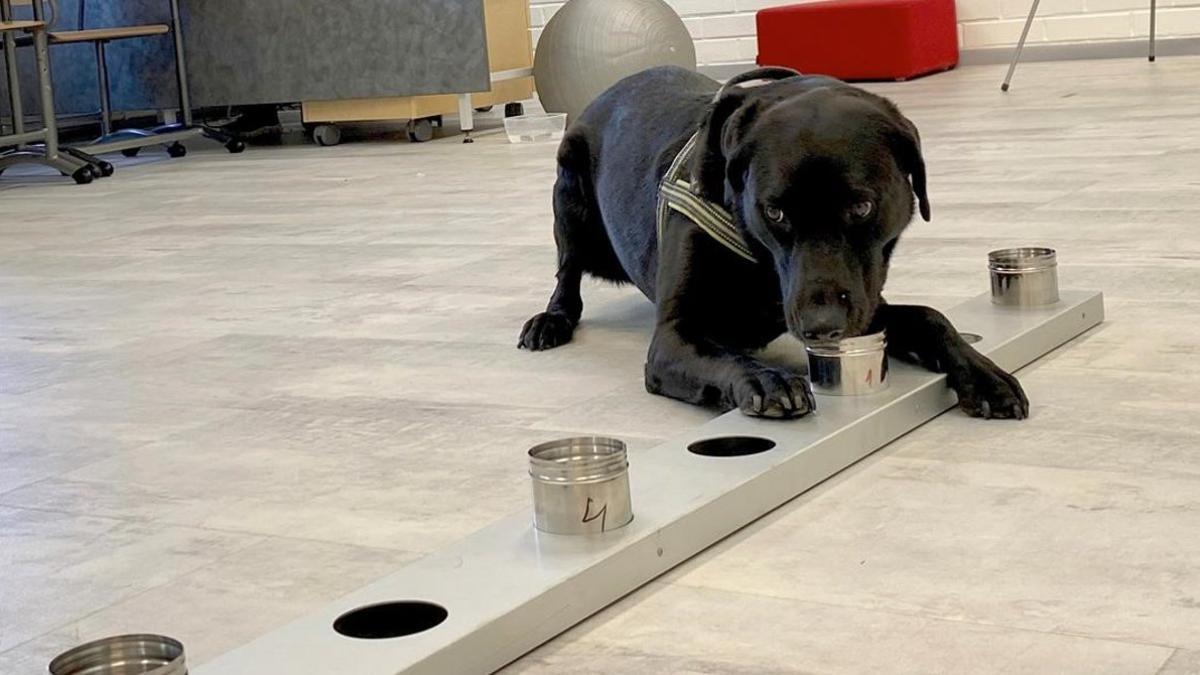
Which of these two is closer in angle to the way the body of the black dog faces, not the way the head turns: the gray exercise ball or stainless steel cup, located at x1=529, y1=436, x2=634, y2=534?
the stainless steel cup

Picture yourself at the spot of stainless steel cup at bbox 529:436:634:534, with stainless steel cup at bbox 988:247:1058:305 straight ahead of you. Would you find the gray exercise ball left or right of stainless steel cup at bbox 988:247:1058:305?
left

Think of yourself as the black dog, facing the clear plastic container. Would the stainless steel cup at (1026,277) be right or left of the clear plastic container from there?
right

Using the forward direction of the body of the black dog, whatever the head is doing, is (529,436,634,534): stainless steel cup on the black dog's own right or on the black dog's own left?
on the black dog's own right

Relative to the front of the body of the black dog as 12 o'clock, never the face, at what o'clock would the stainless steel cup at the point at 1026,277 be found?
The stainless steel cup is roughly at 9 o'clock from the black dog.

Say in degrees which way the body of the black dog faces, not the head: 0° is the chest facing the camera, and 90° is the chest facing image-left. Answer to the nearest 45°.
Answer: approximately 315°

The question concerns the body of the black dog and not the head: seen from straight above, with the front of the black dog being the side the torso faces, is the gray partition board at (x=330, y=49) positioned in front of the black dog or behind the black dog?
behind

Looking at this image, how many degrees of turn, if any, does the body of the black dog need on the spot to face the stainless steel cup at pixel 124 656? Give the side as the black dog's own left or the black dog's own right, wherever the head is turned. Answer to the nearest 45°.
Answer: approximately 90° to the black dog's own right

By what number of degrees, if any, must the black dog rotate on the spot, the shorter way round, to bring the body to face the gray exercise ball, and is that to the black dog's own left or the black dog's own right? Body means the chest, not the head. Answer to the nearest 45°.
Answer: approximately 135° to the black dog's own left

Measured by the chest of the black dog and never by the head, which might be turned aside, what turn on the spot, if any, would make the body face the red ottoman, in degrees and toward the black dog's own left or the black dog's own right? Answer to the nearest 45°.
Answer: approximately 135° to the black dog's own left
